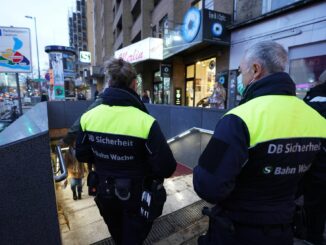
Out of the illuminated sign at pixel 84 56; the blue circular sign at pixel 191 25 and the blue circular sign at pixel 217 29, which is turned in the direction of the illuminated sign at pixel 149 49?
the illuminated sign at pixel 84 56

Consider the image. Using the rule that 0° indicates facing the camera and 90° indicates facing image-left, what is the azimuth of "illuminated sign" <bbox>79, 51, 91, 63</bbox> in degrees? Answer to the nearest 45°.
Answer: approximately 0°

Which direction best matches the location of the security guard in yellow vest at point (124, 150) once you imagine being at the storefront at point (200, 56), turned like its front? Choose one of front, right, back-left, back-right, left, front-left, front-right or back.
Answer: front-left

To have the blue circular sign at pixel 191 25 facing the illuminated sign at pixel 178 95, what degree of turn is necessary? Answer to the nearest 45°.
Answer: approximately 135° to its right

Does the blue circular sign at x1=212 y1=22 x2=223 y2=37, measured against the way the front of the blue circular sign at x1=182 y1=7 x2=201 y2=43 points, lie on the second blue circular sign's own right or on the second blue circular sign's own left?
on the second blue circular sign's own left

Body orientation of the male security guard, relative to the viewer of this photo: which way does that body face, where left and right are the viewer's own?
facing away from the viewer and to the left of the viewer

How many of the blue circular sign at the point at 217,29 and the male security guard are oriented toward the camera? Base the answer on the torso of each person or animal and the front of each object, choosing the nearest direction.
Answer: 1

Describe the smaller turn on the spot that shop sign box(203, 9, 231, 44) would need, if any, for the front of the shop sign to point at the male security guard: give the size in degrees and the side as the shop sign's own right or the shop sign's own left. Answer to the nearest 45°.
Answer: approximately 45° to the shop sign's own right
